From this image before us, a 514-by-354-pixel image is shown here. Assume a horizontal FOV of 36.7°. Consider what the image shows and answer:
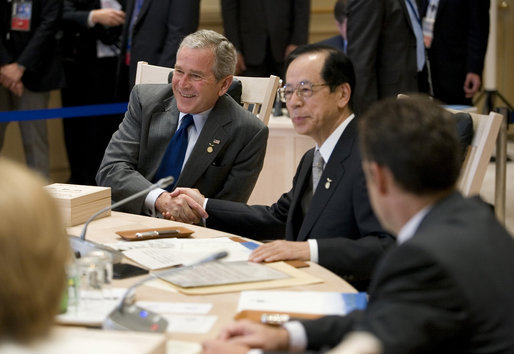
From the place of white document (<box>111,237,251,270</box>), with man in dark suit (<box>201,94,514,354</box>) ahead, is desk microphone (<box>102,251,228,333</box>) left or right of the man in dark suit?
right

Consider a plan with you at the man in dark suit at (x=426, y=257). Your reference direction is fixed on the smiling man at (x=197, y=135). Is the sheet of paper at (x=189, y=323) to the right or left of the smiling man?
left

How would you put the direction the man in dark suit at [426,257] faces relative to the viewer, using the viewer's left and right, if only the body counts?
facing away from the viewer and to the left of the viewer

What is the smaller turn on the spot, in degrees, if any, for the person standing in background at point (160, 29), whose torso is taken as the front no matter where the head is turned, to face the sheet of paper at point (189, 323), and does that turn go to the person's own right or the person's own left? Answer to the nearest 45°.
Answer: approximately 45° to the person's own left

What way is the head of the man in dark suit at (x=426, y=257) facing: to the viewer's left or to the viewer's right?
to the viewer's left

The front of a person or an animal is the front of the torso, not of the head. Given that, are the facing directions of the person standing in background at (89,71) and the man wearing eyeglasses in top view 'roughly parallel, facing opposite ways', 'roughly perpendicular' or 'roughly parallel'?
roughly perpendicular

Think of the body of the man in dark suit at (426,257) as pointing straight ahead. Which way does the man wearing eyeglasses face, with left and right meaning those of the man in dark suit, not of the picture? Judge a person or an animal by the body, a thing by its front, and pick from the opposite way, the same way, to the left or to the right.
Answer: to the left

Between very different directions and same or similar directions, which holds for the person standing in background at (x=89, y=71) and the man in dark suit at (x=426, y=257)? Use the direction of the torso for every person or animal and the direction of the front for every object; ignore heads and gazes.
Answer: very different directions

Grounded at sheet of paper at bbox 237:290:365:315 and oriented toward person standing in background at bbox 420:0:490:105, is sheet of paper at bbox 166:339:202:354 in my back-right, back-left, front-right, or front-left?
back-left
